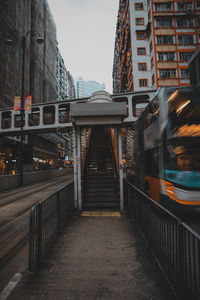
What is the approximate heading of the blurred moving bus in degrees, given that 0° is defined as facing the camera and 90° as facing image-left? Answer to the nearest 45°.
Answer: approximately 0°

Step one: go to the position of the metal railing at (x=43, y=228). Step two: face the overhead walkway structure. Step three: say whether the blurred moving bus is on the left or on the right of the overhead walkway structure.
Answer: right

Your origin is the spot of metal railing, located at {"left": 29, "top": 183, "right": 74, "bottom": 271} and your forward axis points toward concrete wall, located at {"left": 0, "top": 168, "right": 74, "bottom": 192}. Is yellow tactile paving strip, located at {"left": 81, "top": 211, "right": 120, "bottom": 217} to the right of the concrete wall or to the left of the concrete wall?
right

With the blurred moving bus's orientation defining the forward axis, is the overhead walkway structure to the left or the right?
on its right

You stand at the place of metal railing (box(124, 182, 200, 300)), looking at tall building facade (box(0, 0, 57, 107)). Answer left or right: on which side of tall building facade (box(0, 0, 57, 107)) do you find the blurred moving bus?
right

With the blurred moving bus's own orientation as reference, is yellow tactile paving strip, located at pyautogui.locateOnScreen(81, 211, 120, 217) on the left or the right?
on its right

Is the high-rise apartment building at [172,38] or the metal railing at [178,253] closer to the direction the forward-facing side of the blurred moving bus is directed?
the metal railing

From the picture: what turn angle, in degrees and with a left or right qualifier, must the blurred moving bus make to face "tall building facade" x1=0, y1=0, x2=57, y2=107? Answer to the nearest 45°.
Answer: approximately 135° to its right

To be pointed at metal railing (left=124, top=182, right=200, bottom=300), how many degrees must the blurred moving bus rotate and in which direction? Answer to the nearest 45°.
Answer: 0° — it already faces it

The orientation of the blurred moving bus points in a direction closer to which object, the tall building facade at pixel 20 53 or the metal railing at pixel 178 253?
the metal railing

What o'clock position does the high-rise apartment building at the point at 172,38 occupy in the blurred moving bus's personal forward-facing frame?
The high-rise apartment building is roughly at 6 o'clock from the blurred moving bus.
